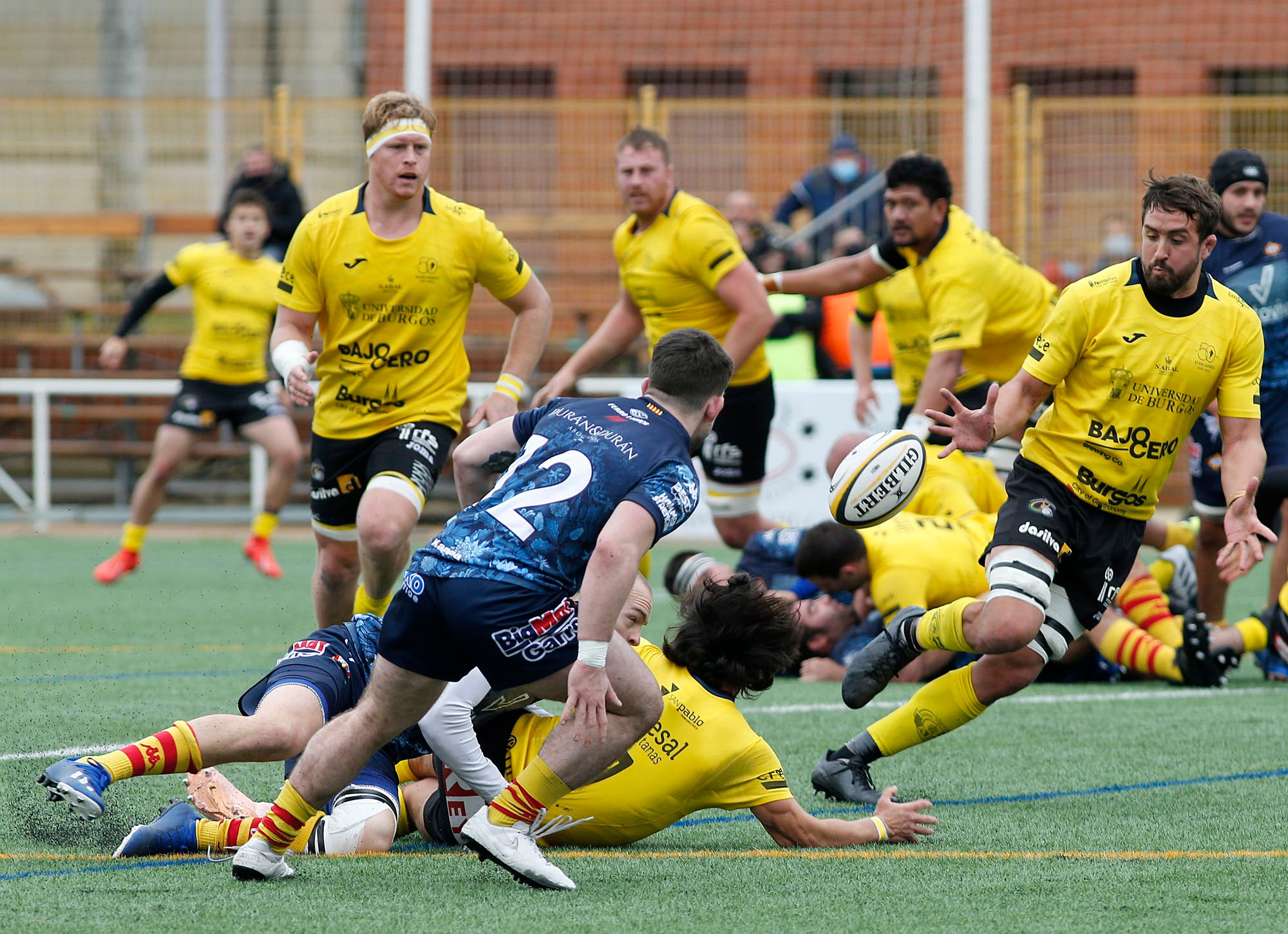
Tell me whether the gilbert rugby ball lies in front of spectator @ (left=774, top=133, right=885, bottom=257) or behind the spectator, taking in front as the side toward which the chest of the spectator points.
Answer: in front

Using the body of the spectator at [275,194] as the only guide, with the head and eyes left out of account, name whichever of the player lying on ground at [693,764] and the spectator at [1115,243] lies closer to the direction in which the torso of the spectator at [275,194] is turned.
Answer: the player lying on ground

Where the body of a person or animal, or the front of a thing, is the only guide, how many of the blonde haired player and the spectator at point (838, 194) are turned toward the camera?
2

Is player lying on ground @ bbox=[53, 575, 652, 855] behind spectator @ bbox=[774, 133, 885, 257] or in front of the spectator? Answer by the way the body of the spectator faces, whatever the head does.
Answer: in front

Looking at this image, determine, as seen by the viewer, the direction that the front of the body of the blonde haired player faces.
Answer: toward the camera

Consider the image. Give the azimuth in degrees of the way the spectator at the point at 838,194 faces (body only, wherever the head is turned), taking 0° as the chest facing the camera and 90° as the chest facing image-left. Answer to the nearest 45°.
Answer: approximately 0°

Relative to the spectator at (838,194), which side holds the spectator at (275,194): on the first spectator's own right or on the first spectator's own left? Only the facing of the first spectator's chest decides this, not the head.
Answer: on the first spectator's own right

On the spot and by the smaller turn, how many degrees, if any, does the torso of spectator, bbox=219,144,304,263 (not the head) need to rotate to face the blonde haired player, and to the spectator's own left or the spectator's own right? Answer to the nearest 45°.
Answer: approximately 45° to the spectator's own left

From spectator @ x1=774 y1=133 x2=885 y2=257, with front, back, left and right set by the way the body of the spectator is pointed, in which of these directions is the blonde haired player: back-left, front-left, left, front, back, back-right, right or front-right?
front

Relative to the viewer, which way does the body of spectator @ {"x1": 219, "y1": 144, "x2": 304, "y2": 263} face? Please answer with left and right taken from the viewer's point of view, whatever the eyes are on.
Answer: facing the viewer and to the left of the viewer

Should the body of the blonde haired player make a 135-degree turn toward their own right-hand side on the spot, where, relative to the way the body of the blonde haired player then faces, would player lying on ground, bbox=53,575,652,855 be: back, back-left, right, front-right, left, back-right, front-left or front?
back-left

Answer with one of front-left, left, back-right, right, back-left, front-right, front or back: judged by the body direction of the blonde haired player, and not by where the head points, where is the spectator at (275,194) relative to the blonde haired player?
back

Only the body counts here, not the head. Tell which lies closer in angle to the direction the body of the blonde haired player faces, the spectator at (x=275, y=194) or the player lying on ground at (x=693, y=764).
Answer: the player lying on ground
